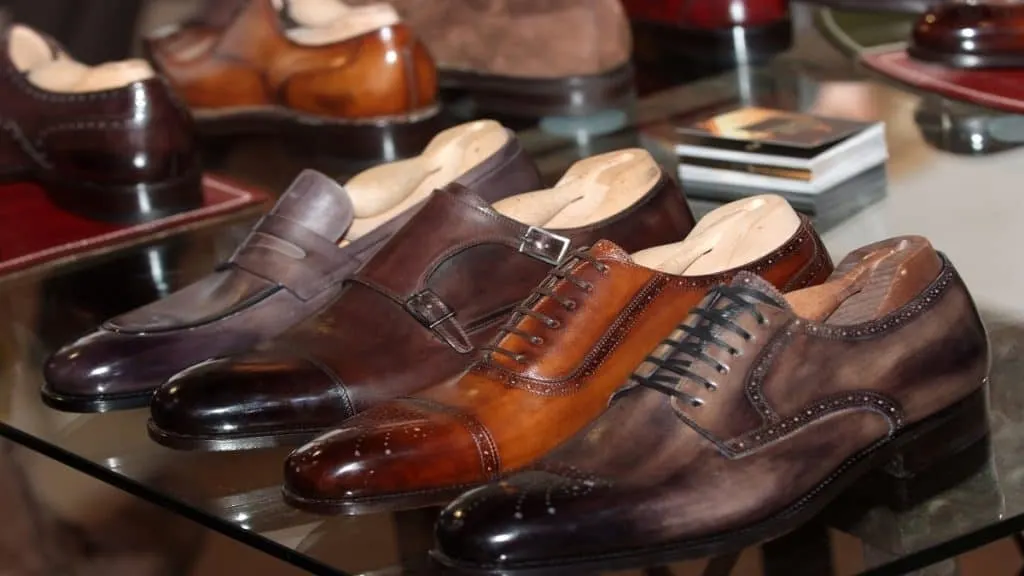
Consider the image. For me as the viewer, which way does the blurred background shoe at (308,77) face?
facing away from the viewer and to the left of the viewer

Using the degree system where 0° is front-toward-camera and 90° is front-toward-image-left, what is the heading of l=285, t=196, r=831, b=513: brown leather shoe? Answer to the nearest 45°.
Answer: approximately 45°

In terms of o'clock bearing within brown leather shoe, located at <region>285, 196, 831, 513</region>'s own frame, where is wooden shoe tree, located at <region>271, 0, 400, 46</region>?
The wooden shoe tree is roughly at 4 o'clock from the brown leather shoe.

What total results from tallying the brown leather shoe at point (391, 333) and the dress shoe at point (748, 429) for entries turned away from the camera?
0

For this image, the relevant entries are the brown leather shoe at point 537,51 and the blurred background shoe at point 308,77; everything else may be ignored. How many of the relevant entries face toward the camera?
0

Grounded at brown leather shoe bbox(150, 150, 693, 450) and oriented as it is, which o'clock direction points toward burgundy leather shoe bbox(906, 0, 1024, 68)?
The burgundy leather shoe is roughly at 6 o'clock from the brown leather shoe.

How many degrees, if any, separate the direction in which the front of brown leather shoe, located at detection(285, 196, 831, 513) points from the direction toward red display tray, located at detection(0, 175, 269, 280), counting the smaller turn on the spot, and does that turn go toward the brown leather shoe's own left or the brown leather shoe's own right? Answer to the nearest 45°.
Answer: approximately 90° to the brown leather shoe's own right

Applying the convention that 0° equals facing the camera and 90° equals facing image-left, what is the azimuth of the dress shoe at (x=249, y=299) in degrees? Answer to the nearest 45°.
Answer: approximately 45°

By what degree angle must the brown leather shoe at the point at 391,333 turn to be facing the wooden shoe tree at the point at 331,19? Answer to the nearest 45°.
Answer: approximately 135° to its right
